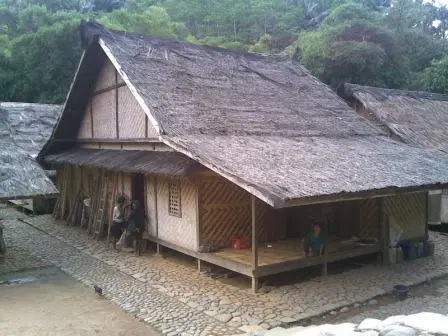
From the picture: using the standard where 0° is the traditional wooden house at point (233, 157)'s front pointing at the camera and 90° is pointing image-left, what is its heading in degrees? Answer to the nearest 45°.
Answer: approximately 315°

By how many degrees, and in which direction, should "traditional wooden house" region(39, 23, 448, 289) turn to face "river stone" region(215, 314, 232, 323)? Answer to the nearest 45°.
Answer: approximately 45° to its right

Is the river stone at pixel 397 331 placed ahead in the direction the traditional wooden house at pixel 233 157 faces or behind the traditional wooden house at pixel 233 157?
ahead

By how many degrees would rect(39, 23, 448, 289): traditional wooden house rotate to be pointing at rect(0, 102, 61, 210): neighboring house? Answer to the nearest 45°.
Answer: approximately 135° to its right

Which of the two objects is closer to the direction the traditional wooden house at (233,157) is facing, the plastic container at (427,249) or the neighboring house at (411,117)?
the plastic container

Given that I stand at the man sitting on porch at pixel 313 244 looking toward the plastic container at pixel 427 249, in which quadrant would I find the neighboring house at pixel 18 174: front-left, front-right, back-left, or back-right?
back-left

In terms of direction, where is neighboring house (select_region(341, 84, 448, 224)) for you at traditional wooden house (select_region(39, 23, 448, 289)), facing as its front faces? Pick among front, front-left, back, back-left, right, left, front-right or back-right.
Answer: left
